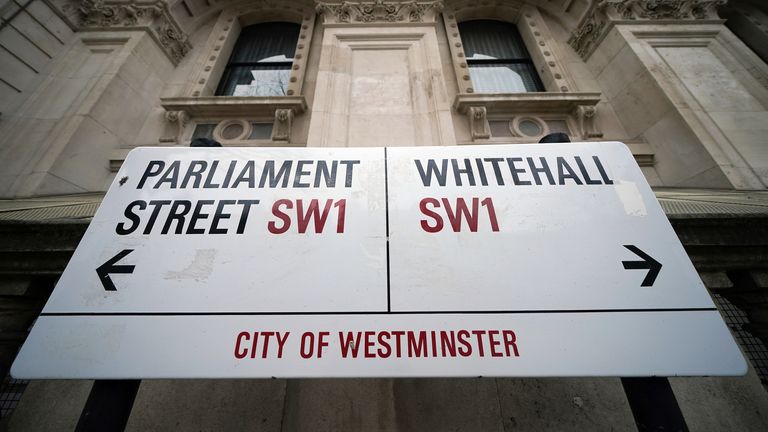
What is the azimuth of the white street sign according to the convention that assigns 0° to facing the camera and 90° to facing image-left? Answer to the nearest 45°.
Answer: approximately 0°

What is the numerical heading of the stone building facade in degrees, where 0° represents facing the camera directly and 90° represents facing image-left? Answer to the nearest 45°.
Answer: approximately 0°

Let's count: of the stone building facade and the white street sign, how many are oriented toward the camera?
2
